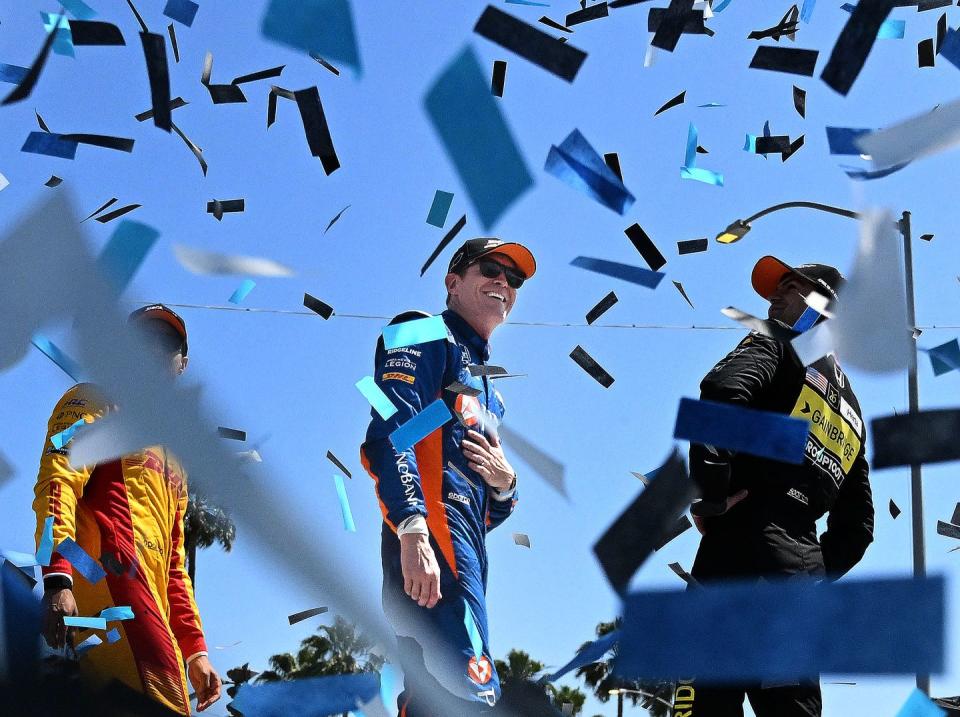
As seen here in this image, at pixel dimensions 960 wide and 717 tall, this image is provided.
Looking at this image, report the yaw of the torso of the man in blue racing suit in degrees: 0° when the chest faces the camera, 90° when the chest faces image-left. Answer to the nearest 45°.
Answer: approximately 315°

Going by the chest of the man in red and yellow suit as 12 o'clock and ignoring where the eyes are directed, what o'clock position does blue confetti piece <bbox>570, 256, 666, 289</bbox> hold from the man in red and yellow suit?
The blue confetti piece is roughly at 11 o'clock from the man in red and yellow suit.

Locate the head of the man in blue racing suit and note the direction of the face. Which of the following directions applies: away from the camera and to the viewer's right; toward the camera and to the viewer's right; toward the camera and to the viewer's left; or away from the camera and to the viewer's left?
toward the camera and to the viewer's right

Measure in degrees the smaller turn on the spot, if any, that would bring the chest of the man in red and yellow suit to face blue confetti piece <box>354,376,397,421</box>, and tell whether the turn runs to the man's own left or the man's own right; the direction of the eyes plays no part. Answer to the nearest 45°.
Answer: approximately 45° to the man's own left
